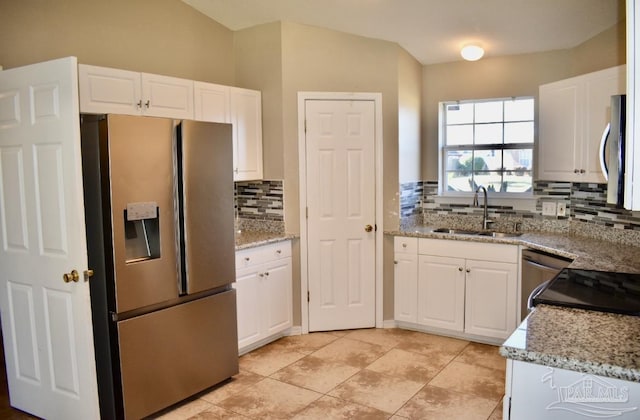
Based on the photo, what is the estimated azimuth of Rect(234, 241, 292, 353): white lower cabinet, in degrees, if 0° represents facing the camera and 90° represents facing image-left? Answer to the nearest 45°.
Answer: approximately 315°

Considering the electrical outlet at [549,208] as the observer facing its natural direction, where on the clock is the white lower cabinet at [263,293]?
The white lower cabinet is roughly at 2 o'clock from the electrical outlet.

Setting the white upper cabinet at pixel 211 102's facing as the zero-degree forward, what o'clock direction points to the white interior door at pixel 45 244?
The white interior door is roughly at 3 o'clock from the white upper cabinet.

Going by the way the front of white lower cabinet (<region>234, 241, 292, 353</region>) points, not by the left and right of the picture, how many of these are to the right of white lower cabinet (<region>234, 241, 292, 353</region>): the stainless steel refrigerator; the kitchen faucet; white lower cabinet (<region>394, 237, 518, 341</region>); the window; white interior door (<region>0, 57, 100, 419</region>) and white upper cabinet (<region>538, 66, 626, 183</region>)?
2

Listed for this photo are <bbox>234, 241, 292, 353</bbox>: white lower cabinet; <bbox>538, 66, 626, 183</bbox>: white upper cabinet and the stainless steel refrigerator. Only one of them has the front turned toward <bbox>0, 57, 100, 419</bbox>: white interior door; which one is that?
the white upper cabinet

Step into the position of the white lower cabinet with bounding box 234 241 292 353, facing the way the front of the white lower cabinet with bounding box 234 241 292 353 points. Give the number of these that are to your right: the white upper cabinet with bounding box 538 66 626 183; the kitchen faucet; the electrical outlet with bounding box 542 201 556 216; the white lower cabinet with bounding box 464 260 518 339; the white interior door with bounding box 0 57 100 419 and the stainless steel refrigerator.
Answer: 2

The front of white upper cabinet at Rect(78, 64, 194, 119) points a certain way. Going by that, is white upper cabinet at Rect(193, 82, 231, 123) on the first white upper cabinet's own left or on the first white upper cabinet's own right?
on the first white upper cabinet's own left

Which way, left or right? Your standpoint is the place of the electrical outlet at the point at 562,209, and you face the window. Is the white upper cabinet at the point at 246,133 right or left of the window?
left

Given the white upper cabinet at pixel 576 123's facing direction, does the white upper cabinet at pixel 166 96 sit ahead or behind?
ahead

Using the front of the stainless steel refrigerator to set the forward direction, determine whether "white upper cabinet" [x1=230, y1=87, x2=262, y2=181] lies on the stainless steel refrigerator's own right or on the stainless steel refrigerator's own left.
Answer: on the stainless steel refrigerator's own left

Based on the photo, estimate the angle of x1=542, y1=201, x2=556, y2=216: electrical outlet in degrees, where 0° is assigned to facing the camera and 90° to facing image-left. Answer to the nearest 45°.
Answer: approximately 0°

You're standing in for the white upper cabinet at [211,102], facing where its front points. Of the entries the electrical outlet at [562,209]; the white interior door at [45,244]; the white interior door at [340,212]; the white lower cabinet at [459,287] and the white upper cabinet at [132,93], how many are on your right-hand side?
2
